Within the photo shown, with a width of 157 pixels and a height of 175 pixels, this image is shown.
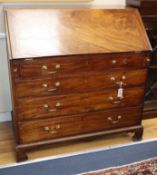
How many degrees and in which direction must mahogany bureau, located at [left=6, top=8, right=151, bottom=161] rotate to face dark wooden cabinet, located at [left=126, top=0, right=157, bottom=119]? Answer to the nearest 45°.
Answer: approximately 135° to its left

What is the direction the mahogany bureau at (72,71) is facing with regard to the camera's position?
facing the viewer
